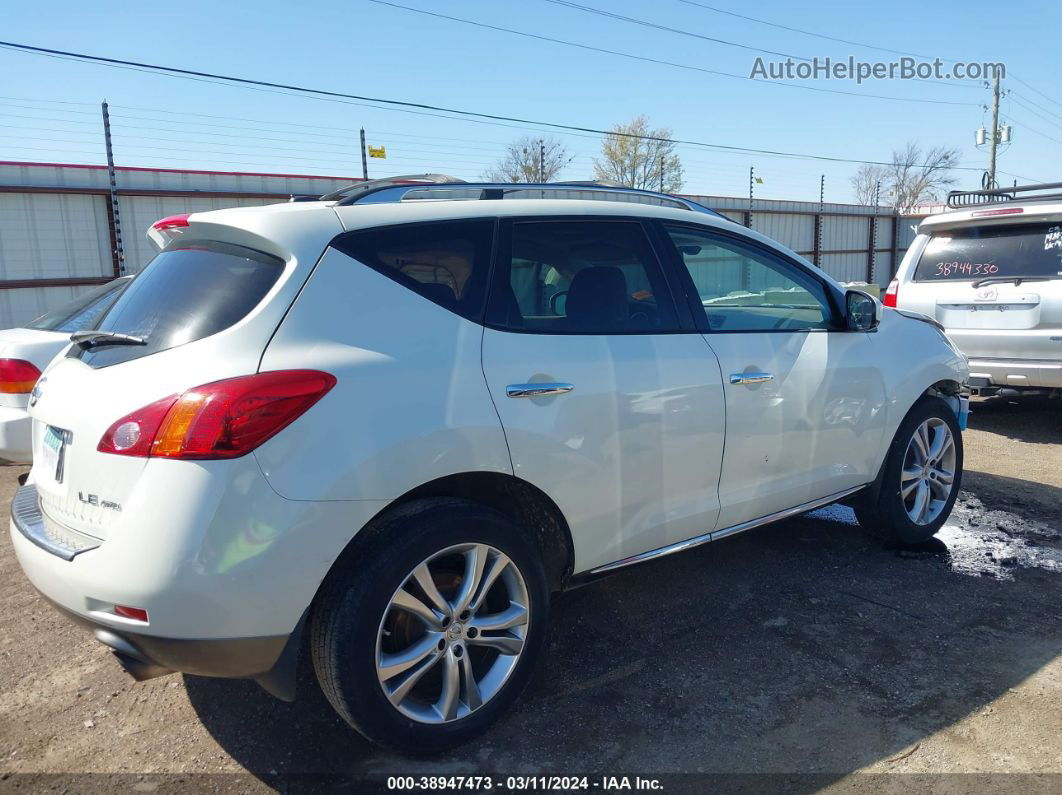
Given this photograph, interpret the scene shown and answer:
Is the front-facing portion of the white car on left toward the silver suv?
no

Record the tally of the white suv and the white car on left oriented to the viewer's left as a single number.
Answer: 0

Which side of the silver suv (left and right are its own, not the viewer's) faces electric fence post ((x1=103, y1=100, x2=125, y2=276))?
left

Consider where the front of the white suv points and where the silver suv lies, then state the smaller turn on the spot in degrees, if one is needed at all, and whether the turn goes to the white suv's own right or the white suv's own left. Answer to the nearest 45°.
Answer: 0° — it already faces it

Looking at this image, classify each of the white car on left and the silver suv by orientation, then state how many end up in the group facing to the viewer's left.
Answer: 0

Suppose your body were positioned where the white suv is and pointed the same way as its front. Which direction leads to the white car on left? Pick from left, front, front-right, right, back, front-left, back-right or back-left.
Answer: left

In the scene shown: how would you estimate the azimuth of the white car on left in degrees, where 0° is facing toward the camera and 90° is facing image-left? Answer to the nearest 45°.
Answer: approximately 225°

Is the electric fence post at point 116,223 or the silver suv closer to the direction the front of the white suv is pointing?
the silver suv

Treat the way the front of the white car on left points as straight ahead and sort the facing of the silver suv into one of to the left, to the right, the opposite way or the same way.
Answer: the same way

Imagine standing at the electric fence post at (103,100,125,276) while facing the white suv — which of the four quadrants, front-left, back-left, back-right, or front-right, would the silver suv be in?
front-left

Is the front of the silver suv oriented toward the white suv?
no

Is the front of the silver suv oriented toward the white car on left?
no

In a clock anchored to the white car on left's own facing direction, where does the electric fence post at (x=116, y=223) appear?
The electric fence post is roughly at 11 o'clock from the white car on left.

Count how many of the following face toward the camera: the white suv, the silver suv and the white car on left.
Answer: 0

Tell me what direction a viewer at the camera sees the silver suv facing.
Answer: facing away from the viewer

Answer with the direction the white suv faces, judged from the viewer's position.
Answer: facing away from the viewer and to the right of the viewer

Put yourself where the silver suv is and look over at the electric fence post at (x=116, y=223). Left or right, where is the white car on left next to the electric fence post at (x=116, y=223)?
left

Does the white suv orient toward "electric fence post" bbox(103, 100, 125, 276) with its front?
no
